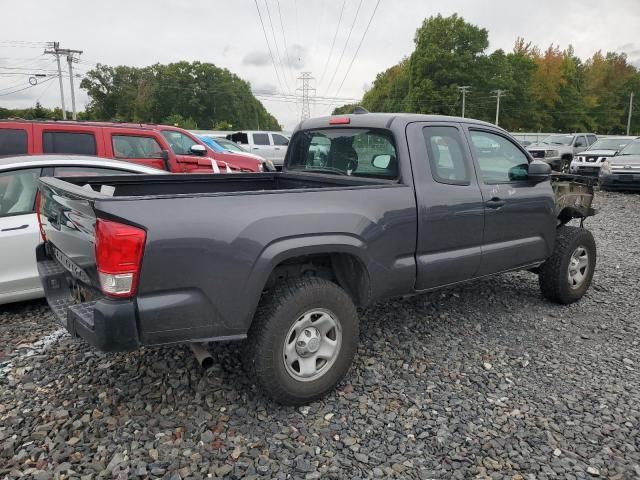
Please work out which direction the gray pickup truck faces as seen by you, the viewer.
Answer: facing away from the viewer and to the right of the viewer

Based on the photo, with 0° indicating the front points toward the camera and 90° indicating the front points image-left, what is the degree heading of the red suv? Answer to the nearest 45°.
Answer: approximately 315°

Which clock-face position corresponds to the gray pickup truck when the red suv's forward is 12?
The gray pickup truck is roughly at 1 o'clock from the red suv.

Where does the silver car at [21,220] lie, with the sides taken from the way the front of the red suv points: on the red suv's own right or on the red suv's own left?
on the red suv's own right

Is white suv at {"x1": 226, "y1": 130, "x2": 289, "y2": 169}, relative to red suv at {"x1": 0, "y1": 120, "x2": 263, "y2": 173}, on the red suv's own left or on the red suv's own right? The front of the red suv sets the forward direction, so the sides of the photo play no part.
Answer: on the red suv's own left

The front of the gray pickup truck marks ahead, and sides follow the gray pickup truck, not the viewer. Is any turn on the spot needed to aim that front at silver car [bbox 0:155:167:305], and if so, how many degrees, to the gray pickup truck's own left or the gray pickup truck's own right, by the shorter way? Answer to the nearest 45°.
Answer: approximately 90° to the gray pickup truck's own left

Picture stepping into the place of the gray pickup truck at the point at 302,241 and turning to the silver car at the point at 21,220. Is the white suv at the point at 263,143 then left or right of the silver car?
right

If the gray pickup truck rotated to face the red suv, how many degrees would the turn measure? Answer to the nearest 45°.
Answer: approximately 90° to its left

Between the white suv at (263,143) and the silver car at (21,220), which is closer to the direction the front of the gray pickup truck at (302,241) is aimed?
the white suv
